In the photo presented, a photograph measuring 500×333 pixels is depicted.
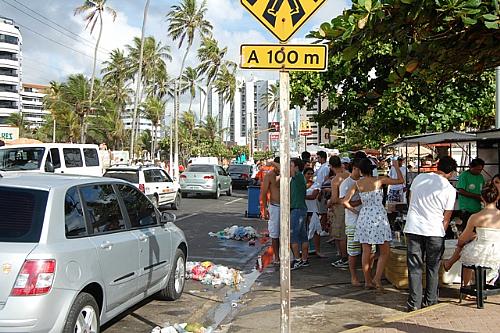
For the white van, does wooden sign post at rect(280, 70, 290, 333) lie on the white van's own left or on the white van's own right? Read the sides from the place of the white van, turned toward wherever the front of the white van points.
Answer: on the white van's own left

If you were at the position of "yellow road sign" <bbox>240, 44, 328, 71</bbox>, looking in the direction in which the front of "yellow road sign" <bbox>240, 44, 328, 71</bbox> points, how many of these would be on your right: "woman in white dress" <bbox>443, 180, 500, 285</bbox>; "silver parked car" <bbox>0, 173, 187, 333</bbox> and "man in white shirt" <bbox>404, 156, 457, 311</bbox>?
1

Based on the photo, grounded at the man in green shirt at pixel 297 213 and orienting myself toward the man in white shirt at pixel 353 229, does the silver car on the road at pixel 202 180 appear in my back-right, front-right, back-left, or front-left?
back-left

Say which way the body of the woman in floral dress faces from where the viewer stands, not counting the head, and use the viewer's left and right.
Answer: facing away from the viewer

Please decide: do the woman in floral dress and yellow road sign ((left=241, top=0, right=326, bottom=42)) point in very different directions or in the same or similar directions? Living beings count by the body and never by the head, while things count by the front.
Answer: very different directions

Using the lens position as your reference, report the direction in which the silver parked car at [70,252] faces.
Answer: facing away from the viewer and to the right of the viewer

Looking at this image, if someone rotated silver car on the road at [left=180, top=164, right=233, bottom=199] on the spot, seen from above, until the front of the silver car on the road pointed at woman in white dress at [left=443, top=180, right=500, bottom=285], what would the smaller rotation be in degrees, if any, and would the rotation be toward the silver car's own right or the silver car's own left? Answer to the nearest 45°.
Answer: approximately 135° to the silver car's own right

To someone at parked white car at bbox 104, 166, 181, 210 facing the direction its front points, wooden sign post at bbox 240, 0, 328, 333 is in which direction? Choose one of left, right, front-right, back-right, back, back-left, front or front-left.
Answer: back-right

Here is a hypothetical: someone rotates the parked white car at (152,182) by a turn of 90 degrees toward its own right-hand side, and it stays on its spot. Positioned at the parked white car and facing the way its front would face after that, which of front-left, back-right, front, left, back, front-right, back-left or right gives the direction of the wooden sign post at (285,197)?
front-right

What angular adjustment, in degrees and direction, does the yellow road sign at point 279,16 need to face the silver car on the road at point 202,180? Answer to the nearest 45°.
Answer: approximately 180°

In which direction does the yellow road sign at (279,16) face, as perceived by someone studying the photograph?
facing the viewer

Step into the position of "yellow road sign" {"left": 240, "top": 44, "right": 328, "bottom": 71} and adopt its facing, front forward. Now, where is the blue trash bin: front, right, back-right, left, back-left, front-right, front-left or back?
back

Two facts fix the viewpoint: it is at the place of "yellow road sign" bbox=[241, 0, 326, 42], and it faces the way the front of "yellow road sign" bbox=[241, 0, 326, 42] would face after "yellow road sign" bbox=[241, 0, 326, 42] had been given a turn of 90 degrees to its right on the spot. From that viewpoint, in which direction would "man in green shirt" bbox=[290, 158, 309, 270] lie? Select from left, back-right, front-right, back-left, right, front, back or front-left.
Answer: right

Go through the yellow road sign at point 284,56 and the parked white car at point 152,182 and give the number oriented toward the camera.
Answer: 1
